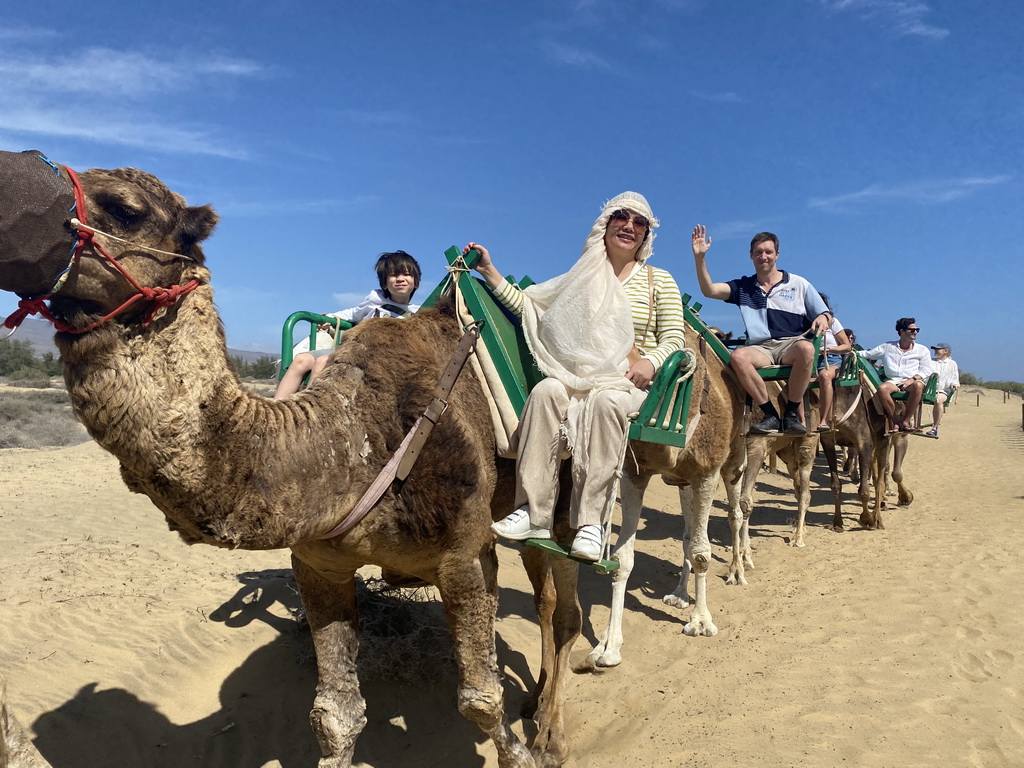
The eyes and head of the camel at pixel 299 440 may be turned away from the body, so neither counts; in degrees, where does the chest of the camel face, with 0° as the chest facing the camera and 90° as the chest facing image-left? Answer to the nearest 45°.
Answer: approximately 45°

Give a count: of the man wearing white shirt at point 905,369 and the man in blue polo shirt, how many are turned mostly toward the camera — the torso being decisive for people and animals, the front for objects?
2

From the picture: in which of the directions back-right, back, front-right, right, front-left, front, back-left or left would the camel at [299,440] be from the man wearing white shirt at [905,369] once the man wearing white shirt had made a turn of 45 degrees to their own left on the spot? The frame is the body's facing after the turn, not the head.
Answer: front-right

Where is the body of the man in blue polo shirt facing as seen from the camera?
toward the camera

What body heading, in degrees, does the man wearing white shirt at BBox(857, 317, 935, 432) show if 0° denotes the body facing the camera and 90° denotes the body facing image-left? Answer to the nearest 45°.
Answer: approximately 0°

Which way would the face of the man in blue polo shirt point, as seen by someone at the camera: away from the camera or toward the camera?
toward the camera

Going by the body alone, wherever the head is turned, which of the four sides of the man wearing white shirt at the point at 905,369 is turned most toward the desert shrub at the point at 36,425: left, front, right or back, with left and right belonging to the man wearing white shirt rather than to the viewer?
right

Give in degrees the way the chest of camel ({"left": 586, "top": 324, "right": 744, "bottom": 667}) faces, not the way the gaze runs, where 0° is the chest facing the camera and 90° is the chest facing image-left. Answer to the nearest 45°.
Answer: approximately 45°

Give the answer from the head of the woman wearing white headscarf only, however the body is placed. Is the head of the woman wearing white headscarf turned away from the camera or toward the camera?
toward the camera
